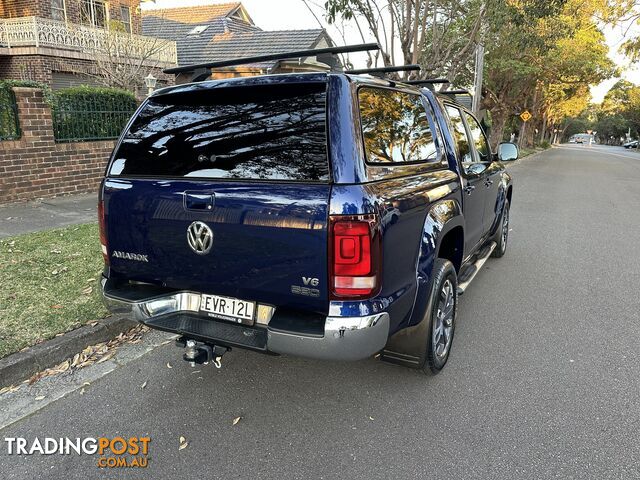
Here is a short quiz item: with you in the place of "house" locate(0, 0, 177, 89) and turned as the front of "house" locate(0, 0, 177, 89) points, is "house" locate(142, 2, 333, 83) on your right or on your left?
on your left

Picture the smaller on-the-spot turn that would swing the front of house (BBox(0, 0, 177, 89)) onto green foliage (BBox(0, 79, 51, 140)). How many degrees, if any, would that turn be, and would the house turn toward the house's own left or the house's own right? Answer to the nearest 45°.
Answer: approximately 45° to the house's own right

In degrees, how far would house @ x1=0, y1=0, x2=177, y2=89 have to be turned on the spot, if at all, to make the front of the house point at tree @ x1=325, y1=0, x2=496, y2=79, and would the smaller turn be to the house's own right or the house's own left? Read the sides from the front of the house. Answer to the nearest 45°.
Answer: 0° — it already faces it

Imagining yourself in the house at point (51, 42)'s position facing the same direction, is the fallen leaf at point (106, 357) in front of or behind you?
in front

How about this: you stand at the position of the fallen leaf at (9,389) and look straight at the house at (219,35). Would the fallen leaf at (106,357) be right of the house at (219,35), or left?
right

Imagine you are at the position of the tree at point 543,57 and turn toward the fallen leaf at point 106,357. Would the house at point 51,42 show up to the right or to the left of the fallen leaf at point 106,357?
right

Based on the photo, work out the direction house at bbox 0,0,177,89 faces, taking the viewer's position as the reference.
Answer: facing the viewer and to the right of the viewer

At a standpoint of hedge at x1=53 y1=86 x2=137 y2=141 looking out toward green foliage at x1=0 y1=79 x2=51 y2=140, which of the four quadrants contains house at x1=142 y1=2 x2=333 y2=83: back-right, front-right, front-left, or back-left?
back-right

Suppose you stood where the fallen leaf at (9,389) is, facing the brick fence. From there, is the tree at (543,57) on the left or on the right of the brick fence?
right

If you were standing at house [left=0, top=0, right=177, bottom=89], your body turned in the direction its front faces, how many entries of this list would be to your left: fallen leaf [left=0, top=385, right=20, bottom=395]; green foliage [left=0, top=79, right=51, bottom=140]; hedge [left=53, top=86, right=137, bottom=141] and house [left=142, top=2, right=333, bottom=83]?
1

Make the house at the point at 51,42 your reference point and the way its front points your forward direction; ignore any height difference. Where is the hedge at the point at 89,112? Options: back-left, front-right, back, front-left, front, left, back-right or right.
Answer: front-right
